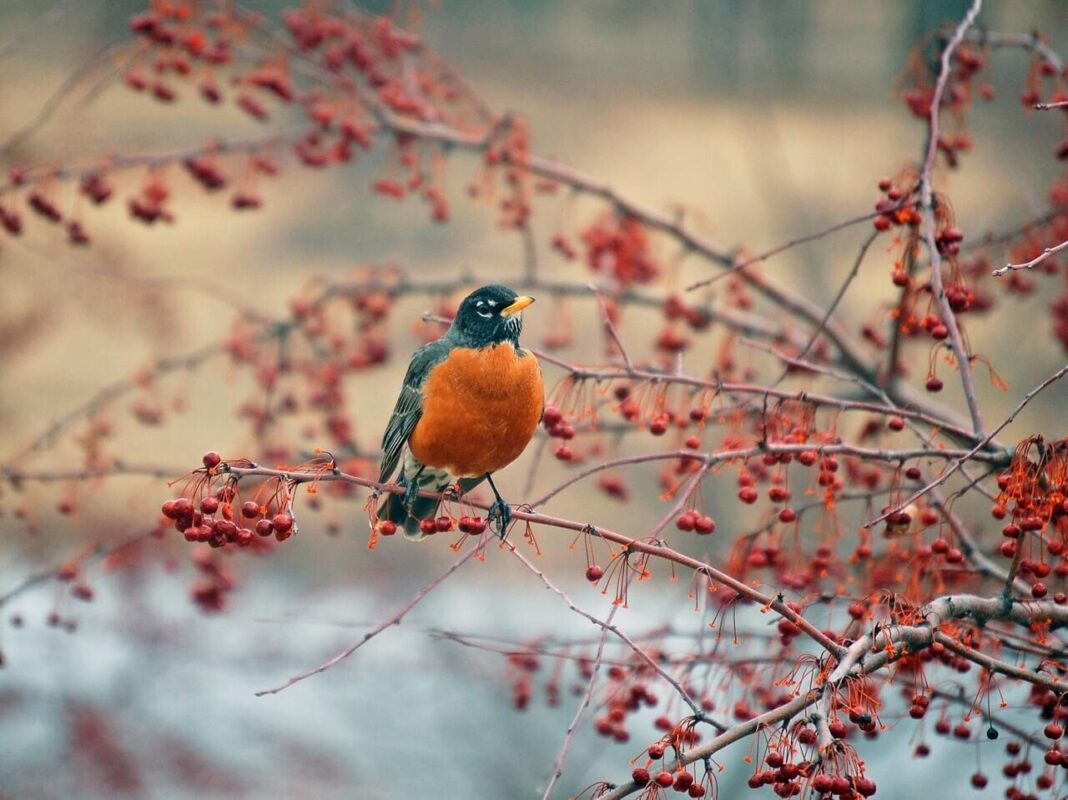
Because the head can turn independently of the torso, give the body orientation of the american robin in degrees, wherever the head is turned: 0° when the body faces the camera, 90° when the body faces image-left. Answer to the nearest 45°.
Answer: approximately 315°
